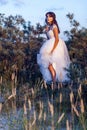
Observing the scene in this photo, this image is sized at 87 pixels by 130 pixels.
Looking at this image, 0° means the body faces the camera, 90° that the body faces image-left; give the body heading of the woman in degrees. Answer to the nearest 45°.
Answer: approximately 45°
